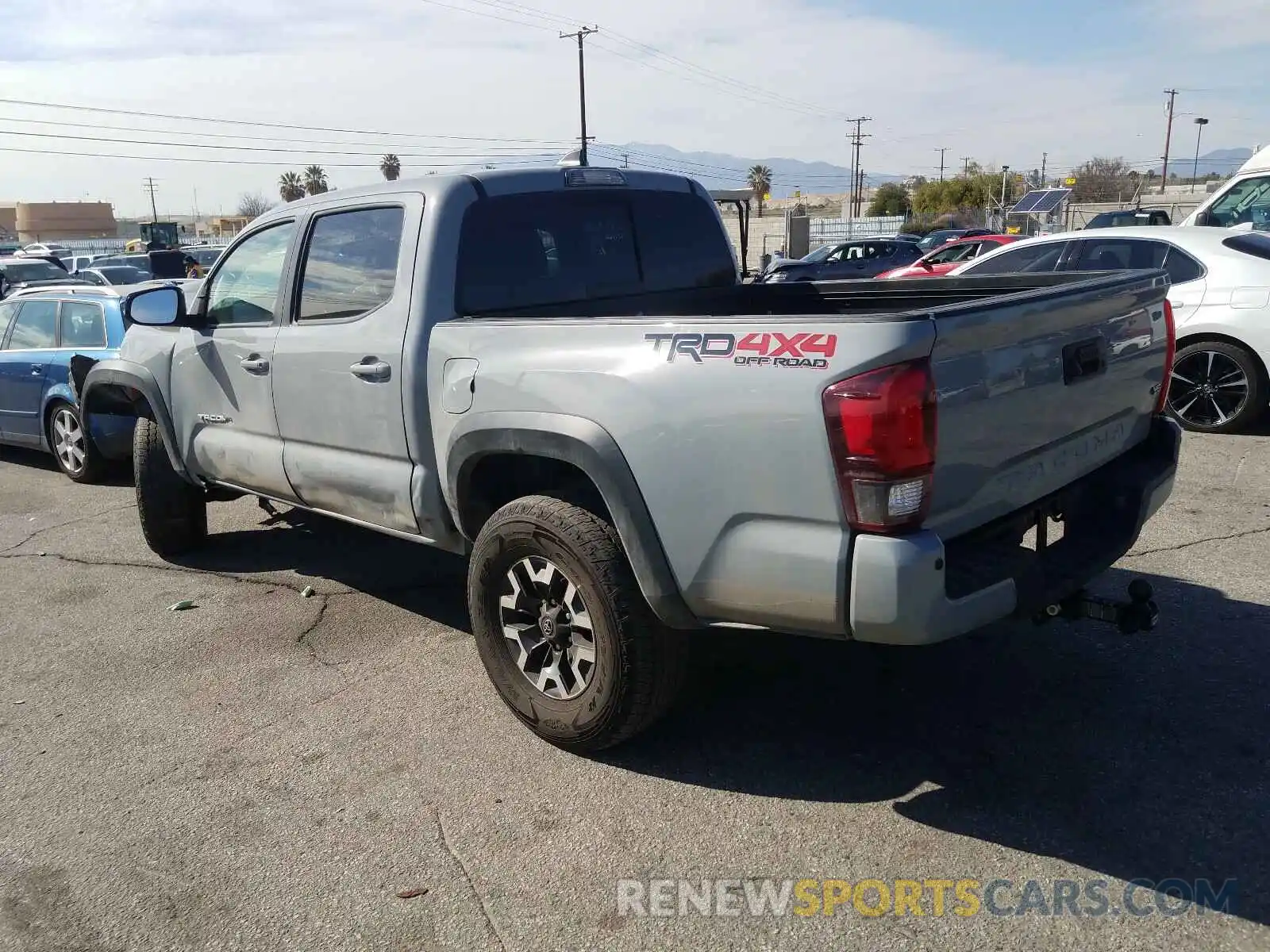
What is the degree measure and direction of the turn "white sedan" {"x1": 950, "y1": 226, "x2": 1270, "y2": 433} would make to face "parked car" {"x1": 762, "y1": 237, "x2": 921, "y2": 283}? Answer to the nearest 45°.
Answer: approximately 90° to its right

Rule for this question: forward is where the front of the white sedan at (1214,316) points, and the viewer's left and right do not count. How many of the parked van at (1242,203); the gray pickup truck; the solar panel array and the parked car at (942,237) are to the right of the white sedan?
3

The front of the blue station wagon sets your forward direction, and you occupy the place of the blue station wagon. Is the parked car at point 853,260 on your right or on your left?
on your right

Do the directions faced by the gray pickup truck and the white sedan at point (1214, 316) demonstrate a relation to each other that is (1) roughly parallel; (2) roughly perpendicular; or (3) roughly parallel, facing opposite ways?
roughly parallel

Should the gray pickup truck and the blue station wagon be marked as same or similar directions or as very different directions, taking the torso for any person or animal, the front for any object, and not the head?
same or similar directions

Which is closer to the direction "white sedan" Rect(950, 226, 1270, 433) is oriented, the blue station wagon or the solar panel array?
the blue station wagon

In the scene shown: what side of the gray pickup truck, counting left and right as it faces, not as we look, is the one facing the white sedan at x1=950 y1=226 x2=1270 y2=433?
right

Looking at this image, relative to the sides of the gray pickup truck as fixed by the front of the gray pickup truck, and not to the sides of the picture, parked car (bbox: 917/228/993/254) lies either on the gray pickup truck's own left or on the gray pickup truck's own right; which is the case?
on the gray pickup truck's own right

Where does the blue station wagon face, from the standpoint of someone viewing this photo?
facing away from the viewer and to the left of the viewer

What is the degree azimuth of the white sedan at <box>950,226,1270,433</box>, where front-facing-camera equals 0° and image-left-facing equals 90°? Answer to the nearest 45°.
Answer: approximately 90°

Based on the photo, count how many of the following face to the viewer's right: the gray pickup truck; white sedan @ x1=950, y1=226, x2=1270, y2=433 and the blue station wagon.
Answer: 0

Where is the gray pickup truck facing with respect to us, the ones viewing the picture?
facing away from the viewer and to the left of the viewer

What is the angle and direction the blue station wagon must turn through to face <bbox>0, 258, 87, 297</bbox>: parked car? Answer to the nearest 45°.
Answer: approximately 45° to its right

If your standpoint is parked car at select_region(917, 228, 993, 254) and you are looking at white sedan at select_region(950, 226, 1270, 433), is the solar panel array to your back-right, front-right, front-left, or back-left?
back-left
